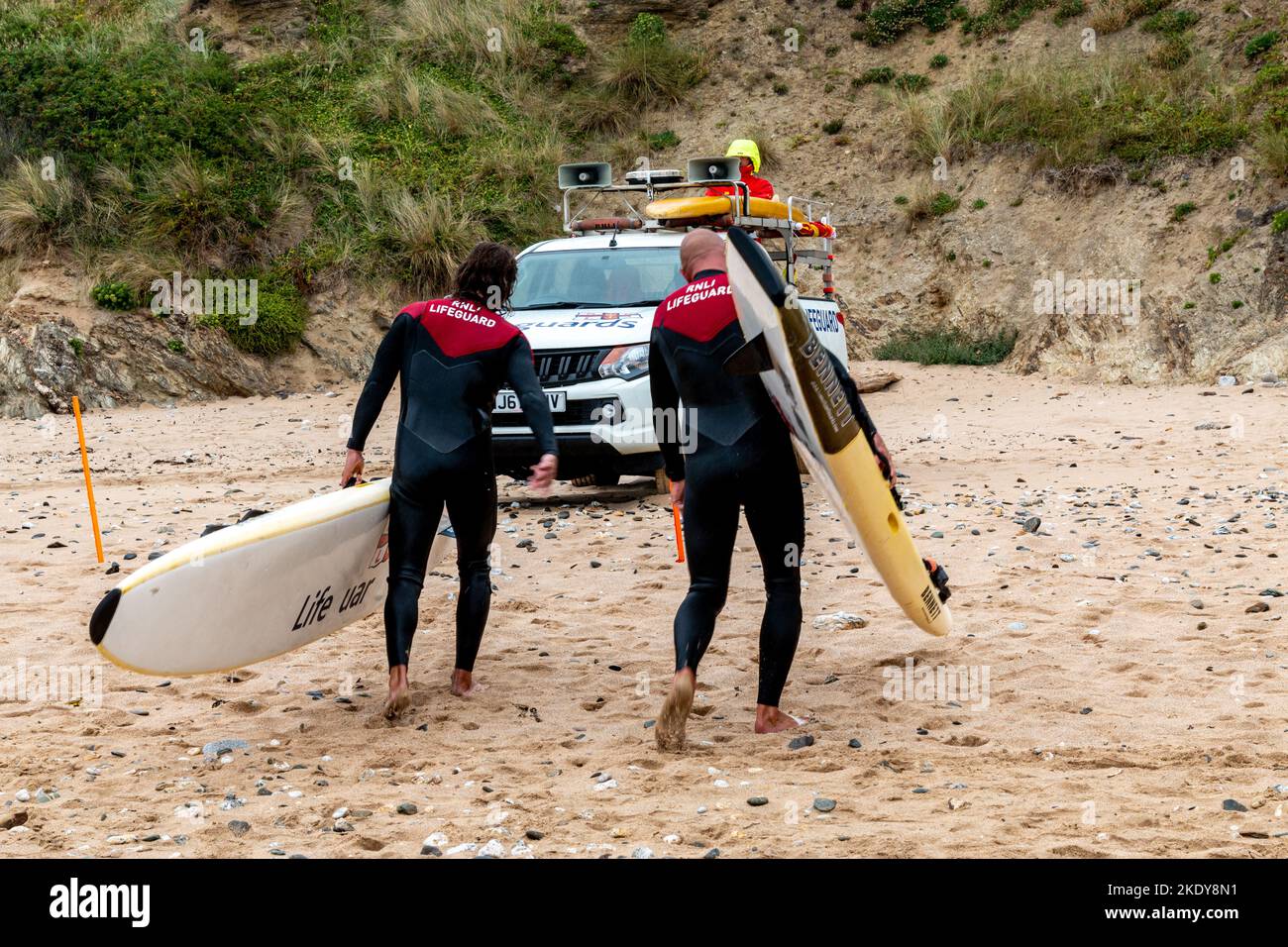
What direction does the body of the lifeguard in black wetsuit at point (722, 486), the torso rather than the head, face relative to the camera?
away from the camera

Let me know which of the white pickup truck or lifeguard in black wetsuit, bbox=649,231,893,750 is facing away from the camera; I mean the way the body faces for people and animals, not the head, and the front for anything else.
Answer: the lifeguard in black wetsuit

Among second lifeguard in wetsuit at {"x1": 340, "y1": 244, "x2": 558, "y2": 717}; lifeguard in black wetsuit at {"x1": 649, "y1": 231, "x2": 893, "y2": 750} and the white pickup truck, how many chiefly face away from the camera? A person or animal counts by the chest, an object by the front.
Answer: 2

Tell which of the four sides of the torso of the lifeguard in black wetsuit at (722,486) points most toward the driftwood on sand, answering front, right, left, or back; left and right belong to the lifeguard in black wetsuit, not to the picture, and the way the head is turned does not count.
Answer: front

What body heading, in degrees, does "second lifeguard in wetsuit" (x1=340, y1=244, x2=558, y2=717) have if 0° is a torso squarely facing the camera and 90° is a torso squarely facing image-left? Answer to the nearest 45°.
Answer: approximately 180°

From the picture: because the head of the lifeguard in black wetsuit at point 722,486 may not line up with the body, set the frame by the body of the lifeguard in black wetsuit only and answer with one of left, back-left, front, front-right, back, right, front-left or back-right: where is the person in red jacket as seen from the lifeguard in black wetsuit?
front

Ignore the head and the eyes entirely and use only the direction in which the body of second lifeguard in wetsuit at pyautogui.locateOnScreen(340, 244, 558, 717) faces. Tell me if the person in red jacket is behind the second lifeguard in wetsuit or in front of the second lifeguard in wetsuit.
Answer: in front

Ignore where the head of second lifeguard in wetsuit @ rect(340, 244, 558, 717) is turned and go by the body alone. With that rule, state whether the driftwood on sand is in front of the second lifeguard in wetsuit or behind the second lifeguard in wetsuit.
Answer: in front

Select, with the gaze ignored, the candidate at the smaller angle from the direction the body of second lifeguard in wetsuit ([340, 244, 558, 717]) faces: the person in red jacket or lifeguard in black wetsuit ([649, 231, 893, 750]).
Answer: the person in red jacket

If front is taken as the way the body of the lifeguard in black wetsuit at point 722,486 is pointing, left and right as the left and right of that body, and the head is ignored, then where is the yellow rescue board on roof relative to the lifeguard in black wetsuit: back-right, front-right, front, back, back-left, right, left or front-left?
front

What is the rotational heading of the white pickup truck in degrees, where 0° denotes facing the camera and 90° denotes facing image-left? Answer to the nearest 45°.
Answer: approximately 45°

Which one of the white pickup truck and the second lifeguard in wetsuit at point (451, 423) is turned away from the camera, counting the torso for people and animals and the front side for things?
the second lifeguard in wetsuit
